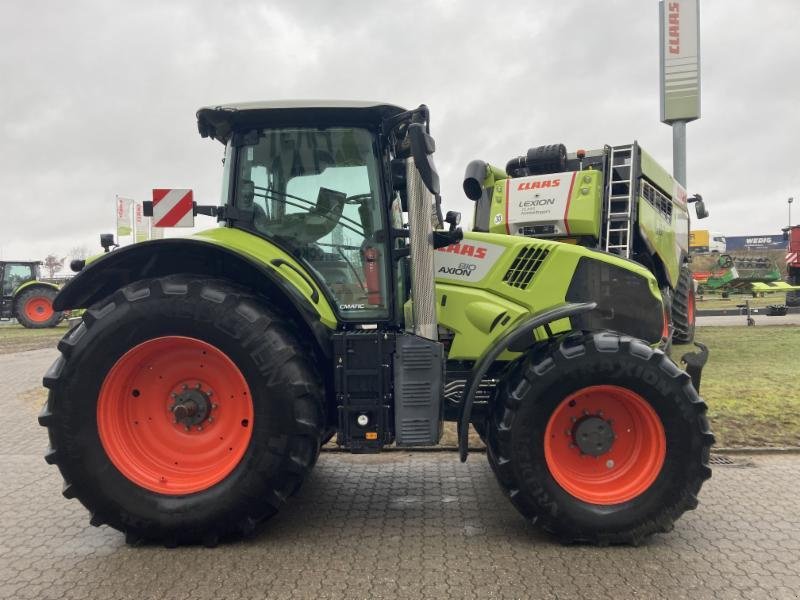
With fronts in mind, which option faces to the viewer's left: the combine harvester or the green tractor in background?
the green tractor in background

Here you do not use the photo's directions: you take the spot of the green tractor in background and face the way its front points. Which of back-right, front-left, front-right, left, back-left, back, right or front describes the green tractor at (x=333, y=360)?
left

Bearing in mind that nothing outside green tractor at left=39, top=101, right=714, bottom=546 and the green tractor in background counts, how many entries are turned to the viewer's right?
1

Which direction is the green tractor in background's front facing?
to the viewer's left

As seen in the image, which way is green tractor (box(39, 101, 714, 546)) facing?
to the viewer's right

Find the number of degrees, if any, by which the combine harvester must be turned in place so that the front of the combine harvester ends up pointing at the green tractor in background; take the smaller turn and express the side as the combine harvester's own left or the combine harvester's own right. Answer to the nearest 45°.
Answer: approximately 135° to the combine harvester's own left

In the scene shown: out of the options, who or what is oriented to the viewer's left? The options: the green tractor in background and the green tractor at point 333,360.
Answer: the green tractor in background

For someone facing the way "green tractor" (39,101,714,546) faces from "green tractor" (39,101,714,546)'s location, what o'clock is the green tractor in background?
The green tractor in background is roughly at 8 o'clock from the green tractor.
